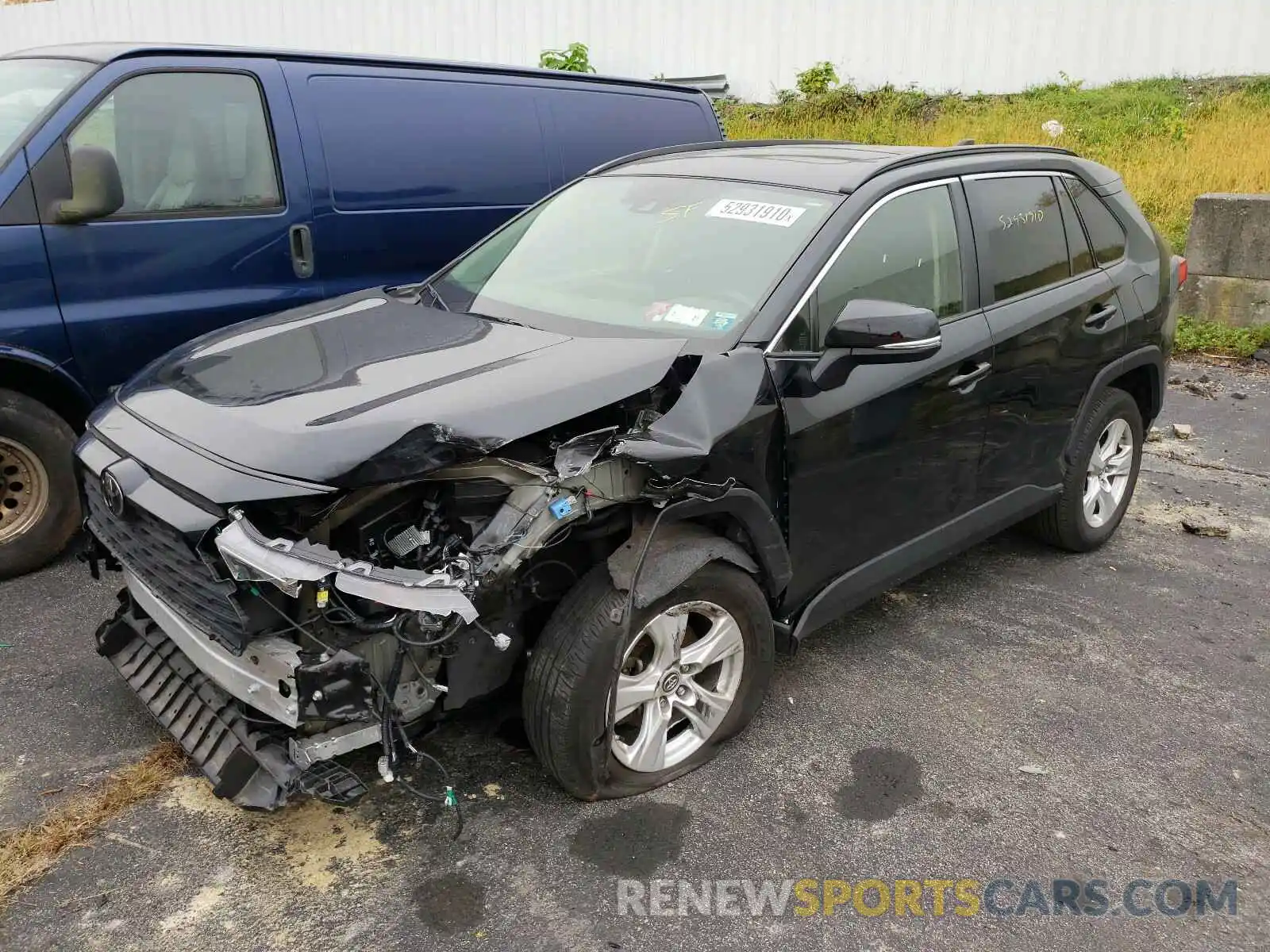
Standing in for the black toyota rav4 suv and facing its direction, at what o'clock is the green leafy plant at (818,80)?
The green leafy plant is roughly at 5 o'clock from the black toyota rav4 suv.

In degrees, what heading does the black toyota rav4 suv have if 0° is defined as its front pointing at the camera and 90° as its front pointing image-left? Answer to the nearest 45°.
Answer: approximately 45°

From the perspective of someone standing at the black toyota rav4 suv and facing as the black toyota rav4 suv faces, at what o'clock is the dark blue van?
The dark blue van is roughly at 3 o'clock from the black toyota rav4 suv.

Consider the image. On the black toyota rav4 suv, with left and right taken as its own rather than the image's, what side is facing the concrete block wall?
back

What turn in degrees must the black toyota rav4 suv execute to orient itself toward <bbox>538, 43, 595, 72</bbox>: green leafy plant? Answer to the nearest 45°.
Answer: approximately 135° to its right
